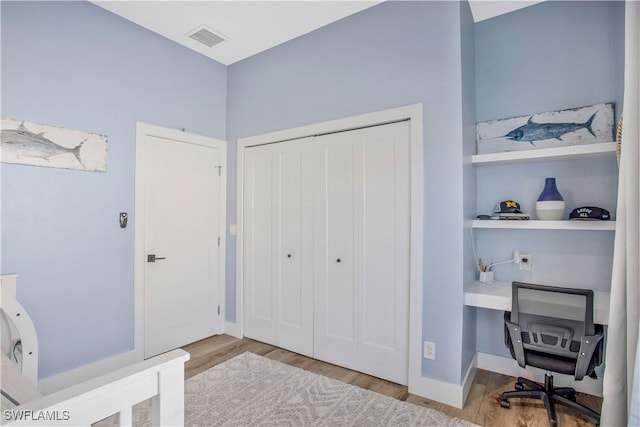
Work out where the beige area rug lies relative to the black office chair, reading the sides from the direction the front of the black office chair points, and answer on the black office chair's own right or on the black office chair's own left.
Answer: on the black office chair's own left

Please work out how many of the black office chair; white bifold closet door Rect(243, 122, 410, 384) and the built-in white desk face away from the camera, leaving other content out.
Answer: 1

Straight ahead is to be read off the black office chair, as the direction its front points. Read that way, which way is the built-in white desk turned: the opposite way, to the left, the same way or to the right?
the opposite way

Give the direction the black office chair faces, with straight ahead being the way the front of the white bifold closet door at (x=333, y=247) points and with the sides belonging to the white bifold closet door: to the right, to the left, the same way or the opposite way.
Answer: the opposite way

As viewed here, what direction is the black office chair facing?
away from the camera

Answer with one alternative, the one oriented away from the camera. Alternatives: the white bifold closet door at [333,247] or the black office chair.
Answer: the black office chair

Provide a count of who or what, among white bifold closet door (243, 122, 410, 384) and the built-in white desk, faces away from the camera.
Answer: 0

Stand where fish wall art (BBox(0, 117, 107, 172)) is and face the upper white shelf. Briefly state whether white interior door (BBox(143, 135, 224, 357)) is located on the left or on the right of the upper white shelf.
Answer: left
